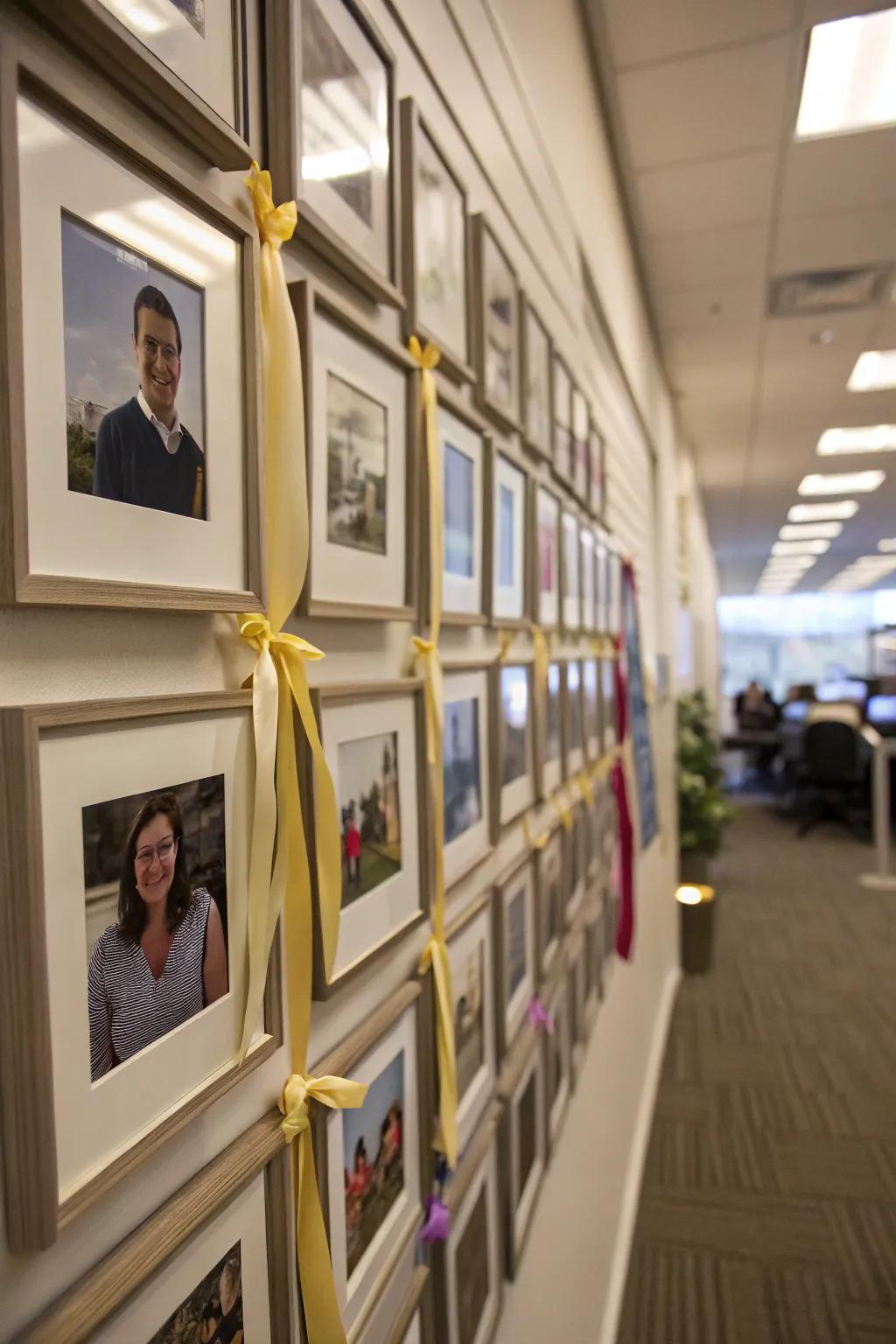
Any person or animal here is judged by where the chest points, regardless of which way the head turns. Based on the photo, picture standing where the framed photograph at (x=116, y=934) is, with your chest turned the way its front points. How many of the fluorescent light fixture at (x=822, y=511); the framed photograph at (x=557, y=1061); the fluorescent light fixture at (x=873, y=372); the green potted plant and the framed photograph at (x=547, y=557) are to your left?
5

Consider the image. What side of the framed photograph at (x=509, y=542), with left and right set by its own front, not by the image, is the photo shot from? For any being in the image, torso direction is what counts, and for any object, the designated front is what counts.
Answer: right

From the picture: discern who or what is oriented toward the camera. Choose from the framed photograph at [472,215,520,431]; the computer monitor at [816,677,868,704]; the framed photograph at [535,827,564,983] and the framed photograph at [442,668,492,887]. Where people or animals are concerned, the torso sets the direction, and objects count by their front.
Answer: the computer monitor

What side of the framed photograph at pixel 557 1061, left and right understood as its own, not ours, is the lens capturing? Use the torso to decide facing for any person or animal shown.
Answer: right

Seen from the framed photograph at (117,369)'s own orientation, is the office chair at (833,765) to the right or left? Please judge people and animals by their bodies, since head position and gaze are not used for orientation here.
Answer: on its left

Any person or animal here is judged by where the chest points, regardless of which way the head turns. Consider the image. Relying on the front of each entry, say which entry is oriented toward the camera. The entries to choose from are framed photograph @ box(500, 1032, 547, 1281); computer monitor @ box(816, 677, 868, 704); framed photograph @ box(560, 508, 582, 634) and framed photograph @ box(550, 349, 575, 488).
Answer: the computer monitor

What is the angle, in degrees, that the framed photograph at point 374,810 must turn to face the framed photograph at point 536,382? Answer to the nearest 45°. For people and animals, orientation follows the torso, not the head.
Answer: approximately 90° to its left

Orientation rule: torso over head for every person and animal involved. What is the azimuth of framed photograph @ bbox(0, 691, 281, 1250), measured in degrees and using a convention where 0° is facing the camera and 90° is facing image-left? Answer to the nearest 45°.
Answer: approximately 315°

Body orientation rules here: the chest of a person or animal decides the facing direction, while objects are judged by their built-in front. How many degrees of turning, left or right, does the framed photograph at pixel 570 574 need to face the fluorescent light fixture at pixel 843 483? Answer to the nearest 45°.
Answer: approximately 90° to its left

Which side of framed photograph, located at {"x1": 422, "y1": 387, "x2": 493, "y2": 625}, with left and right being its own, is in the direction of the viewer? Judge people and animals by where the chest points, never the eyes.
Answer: right

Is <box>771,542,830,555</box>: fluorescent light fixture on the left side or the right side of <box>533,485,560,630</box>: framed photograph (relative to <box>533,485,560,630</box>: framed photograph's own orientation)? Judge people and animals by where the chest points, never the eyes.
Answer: on its left

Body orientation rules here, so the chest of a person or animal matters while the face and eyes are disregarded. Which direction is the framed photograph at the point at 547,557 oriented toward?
to the viewer's right

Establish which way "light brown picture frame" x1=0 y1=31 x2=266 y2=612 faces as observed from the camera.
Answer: facing the viewer and to the right of the viewer

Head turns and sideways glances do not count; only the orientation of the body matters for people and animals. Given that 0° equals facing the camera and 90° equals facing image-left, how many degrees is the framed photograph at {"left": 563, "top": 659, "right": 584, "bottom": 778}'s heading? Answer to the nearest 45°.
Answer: approximately 270°

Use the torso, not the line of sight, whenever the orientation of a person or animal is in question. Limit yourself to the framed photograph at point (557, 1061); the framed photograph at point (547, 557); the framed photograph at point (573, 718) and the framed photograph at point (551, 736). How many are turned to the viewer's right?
4

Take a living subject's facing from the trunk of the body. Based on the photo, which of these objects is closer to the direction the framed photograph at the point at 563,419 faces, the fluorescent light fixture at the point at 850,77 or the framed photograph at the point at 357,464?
the fluorescent light fixture

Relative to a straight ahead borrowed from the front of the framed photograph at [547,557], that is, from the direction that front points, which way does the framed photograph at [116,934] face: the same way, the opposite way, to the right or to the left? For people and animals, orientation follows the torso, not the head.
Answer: the same way
